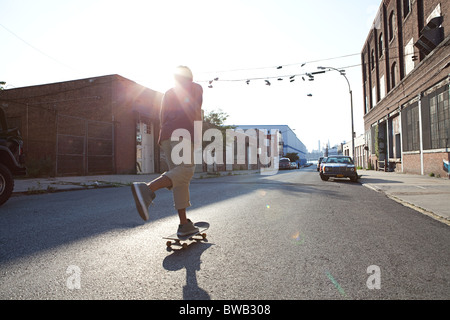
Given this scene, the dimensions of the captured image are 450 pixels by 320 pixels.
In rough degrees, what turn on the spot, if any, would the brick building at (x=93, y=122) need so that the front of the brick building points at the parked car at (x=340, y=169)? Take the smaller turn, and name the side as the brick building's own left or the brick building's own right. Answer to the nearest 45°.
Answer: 0° — it already faces it

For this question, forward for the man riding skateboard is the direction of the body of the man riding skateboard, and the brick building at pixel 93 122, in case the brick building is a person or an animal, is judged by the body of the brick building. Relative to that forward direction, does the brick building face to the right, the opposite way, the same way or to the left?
to the right

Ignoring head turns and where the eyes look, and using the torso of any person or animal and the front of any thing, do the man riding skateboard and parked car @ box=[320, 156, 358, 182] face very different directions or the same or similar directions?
very different directions

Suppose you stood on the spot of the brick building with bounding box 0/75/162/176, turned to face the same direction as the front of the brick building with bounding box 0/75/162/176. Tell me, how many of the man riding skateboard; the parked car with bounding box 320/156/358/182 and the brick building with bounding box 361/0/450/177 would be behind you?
0

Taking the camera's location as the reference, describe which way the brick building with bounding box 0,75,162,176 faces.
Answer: facing the viewer and to the right of the viewer

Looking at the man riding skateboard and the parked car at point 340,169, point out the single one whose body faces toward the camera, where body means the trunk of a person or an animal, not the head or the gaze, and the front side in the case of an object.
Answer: the parked car

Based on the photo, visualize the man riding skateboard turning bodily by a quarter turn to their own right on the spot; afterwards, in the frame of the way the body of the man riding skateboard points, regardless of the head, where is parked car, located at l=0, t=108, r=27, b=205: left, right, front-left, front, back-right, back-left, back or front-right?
back

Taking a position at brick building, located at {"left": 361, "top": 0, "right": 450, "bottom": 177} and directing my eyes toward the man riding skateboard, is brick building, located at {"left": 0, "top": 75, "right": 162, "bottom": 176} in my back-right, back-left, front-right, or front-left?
front-right

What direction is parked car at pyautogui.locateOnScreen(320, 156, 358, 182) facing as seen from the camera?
toward the camera

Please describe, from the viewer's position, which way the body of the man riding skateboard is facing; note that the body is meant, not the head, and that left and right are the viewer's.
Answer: facing away from the viewer and to the right of the viewer

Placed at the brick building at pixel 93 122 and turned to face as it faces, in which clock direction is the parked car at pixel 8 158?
The parked car is roughly at 2 o'clock from the brick building.

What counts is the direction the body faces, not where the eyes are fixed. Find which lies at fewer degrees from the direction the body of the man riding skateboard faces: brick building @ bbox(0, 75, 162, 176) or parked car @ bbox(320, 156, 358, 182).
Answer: the parked car
